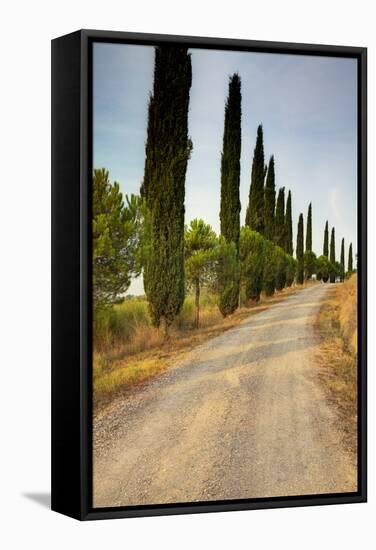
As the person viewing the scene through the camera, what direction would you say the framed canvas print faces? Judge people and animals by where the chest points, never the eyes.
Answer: facing the viewer and to the right of the viewer
